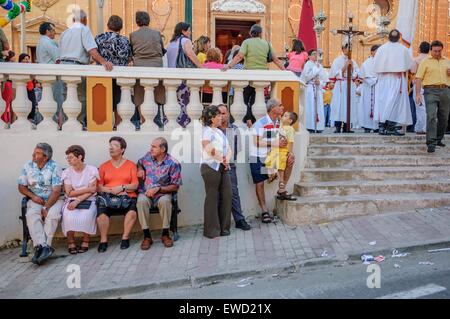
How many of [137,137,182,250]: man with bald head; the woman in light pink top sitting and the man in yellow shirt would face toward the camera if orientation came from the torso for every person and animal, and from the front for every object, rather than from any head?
3

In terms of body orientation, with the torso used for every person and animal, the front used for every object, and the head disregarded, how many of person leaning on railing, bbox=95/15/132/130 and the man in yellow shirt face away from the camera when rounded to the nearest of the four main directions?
1

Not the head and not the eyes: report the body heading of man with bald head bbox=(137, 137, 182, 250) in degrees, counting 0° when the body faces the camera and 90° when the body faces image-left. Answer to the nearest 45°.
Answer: approximately 0°

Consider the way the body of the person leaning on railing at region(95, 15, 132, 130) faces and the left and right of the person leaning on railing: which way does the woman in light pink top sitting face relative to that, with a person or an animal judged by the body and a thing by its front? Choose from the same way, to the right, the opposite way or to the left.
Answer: the opposite way

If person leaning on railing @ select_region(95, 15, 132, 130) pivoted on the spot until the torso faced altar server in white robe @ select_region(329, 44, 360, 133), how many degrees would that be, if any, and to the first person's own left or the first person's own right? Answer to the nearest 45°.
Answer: approximately 45° to the first person's own right

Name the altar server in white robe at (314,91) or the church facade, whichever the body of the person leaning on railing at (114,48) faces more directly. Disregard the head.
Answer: the church facade

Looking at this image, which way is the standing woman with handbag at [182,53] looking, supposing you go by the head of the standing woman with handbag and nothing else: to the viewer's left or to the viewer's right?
to the viewer's right

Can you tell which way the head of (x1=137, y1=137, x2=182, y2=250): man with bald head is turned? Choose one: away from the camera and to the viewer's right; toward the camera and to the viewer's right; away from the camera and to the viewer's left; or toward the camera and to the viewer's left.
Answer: toward the camera and to the viewer's left

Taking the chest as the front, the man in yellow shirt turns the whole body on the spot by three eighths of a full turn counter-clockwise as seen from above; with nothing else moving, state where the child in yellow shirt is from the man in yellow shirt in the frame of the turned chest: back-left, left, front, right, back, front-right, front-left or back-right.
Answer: back
